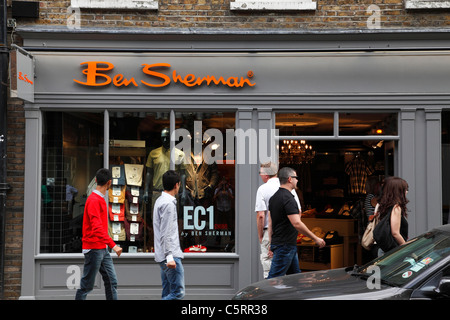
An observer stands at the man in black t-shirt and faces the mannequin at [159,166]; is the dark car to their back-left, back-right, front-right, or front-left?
back-left

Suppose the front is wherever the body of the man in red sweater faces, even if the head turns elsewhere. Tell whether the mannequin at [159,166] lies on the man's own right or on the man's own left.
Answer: on the man's own left

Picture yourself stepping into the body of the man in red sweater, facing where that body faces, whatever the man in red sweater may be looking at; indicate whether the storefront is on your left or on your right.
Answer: on your left

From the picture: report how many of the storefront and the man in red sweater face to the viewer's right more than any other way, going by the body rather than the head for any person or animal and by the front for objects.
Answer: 1

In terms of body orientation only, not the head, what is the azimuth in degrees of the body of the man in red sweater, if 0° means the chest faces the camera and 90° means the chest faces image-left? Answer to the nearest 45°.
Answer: approximately 270°

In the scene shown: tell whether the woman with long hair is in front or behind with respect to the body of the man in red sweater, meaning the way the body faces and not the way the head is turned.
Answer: in front

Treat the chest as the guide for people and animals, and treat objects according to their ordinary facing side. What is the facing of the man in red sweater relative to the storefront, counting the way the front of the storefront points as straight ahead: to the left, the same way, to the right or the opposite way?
to the left

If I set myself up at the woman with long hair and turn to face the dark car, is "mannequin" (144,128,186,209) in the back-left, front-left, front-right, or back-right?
back-right
